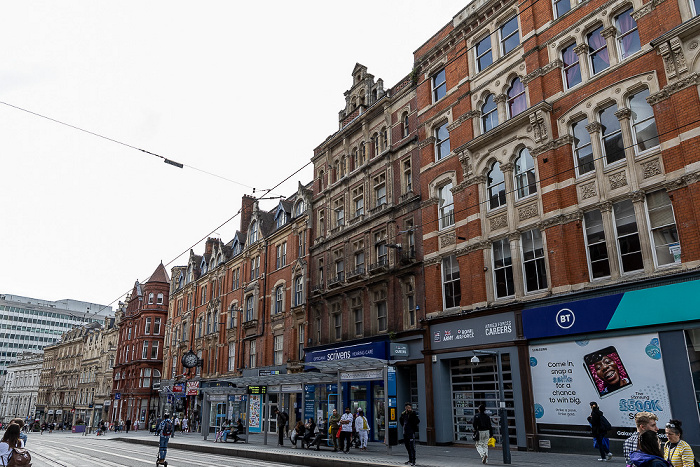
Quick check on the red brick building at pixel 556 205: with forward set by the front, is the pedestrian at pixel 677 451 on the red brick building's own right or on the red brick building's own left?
on the red brick building's own left

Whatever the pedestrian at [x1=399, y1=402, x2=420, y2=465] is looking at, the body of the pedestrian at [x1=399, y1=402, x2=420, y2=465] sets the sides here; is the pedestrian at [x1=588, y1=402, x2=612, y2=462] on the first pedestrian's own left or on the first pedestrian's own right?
on the first pedestrian's own left

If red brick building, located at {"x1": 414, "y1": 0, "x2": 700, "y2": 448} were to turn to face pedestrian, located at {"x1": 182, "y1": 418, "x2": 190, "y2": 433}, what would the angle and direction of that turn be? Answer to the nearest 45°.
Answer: approximately 90° to its right

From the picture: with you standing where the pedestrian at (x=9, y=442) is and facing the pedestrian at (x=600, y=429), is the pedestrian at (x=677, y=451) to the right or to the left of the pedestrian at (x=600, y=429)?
right

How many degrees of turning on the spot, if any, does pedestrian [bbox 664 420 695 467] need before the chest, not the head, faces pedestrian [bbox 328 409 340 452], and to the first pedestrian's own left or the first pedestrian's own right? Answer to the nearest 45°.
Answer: approximately 90° to the first pedestrian's own right

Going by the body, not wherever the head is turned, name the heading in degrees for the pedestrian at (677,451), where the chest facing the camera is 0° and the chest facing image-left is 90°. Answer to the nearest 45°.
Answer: approximately 45°
